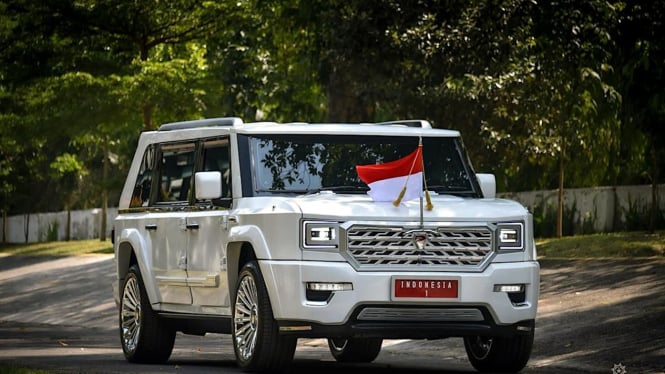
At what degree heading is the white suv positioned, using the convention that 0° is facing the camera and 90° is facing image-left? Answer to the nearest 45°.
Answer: approximately 315°

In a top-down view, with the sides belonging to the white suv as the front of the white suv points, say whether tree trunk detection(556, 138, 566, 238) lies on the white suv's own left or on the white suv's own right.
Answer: on the white suv's own left
